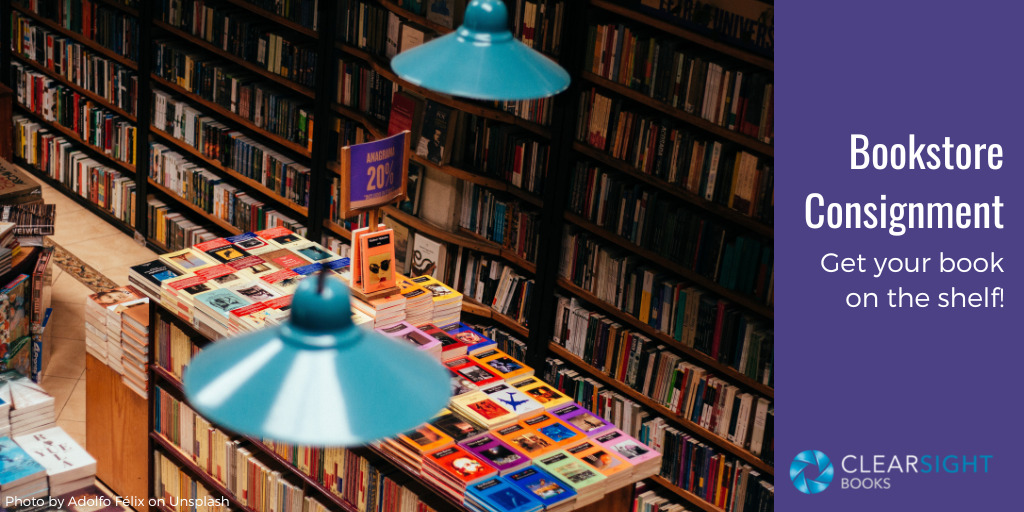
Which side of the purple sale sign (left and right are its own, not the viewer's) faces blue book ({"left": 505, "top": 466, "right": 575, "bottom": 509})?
front

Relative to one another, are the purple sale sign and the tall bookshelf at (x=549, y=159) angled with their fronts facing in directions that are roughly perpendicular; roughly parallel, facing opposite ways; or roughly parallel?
roughly perpendicular

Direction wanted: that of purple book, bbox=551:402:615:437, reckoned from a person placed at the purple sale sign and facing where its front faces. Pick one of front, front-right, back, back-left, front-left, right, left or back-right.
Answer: front

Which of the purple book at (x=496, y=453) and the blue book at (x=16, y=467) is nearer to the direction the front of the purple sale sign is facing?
the purple book

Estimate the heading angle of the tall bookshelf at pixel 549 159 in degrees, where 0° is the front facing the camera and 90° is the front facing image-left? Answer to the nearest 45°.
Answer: approximately 45°

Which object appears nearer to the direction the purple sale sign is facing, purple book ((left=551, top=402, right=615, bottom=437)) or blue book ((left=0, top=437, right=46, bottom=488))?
the purple book

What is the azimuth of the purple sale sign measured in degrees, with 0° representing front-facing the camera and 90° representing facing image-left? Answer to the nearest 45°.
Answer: approximately 315°

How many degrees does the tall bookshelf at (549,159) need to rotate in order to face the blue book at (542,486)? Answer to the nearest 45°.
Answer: approximately 45° to its left

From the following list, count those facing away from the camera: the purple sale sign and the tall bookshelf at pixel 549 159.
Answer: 0

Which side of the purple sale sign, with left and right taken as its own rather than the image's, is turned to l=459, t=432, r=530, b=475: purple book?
front

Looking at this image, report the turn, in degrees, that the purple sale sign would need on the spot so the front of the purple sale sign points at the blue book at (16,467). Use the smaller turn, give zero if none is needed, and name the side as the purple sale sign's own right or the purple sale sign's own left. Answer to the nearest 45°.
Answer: approximately 90° to the purple sale sign's own right

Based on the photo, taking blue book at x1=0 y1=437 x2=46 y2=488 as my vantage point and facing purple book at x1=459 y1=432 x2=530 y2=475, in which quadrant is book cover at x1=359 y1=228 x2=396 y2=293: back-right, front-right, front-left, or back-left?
front-left

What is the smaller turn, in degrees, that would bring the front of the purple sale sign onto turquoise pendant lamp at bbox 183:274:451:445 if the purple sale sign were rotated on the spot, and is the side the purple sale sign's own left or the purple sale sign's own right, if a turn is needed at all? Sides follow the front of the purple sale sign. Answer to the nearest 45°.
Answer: approximately 45° to the purple sale sign's own right

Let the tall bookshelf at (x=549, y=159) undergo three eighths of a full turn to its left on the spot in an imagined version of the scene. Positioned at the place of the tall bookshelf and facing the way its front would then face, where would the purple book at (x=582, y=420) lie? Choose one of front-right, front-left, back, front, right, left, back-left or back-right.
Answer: right
